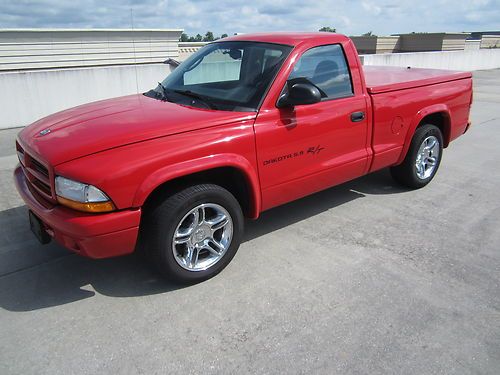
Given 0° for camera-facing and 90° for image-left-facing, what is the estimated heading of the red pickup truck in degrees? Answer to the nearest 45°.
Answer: approximately 45°

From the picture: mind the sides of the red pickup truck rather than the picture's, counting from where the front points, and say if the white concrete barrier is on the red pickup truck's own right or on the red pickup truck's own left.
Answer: on the red pickup truck's own right
